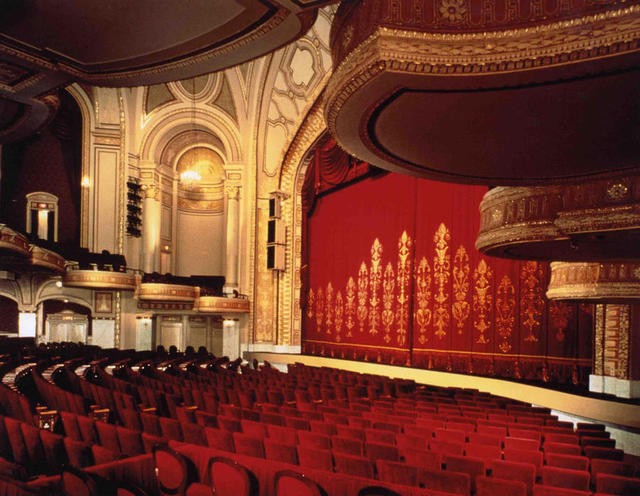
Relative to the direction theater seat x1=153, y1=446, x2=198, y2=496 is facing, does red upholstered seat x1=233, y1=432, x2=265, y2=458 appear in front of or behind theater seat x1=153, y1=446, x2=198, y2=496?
in front

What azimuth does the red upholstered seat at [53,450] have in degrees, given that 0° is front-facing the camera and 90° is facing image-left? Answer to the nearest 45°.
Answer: approximately 225°

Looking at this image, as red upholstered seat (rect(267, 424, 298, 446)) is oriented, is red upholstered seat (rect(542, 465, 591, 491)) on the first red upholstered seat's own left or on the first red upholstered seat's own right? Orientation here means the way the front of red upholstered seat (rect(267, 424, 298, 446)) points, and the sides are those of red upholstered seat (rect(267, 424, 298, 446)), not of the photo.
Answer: on the first red upholstered seat's own right

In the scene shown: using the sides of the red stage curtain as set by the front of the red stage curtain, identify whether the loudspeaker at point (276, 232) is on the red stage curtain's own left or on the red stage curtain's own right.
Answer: on the red stage curtain's own right

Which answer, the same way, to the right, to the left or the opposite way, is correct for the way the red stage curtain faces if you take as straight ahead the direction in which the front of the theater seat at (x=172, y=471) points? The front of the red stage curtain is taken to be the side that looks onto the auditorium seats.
the opposite way

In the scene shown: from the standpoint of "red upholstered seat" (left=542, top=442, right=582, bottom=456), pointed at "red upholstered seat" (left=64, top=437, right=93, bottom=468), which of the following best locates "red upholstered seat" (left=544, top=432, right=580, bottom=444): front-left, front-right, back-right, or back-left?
back-right

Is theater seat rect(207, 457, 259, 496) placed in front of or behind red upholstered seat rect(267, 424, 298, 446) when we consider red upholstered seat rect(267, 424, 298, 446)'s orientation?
behind

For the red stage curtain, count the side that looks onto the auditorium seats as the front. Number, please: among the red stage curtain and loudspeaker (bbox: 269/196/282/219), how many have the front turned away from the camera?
0

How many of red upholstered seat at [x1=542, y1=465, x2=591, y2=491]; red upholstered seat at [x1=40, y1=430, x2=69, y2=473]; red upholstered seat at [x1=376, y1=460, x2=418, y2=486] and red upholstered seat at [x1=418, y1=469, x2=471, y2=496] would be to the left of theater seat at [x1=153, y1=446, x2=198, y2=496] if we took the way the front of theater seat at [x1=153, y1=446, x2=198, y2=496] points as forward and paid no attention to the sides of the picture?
1

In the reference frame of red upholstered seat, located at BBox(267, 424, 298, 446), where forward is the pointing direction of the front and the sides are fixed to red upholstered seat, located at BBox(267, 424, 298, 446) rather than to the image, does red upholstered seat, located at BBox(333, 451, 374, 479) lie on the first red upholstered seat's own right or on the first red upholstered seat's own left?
on the first red upholstered seat's own right
